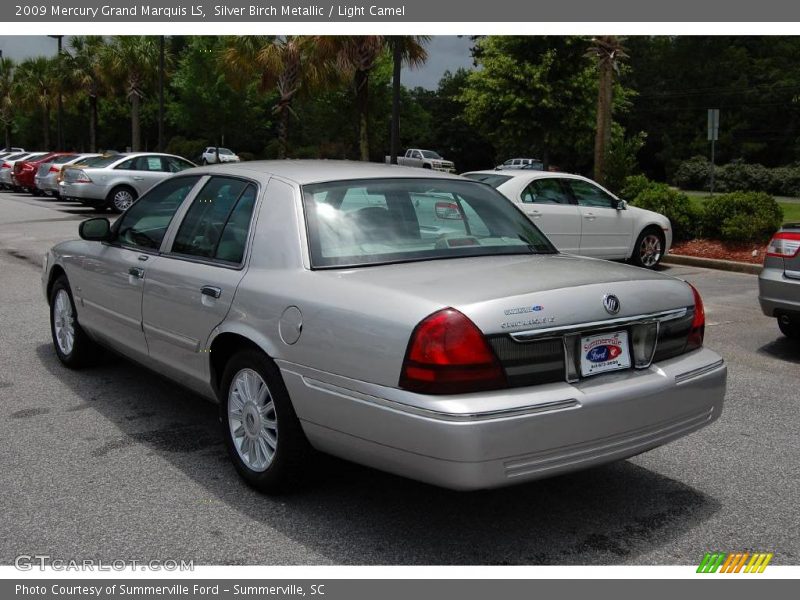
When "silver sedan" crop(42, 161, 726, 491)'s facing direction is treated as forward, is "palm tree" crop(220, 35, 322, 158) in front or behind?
in front

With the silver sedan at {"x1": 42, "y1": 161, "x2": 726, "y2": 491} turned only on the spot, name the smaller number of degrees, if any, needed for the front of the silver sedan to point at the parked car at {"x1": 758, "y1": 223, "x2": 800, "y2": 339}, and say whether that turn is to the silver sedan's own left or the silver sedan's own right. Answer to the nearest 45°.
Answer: approximately 90° to the silver sedan's own right

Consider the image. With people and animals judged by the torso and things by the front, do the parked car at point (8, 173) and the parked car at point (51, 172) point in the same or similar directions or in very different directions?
same or similar directions

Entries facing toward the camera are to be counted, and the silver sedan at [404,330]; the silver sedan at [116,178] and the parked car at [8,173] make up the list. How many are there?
0

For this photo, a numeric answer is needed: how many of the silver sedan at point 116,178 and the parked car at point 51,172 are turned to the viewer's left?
0

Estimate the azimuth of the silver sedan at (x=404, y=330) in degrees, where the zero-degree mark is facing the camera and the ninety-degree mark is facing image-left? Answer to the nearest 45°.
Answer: approximately 135°

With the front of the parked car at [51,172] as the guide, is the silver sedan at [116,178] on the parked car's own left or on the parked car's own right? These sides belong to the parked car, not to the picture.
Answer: on the parked car's own right

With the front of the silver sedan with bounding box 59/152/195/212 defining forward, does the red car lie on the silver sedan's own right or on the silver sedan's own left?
on the silver sedan's own left

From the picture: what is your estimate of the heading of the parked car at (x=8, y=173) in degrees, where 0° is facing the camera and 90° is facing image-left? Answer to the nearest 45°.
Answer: approximately 225°

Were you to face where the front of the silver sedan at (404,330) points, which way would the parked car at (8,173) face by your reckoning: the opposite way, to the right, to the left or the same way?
to the right

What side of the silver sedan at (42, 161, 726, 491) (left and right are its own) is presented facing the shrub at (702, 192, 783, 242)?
right

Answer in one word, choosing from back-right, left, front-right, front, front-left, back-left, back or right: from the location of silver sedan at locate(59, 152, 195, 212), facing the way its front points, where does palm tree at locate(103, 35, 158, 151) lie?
front-left

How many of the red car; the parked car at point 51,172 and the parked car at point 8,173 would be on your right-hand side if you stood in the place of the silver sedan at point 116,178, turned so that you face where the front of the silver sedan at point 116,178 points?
0

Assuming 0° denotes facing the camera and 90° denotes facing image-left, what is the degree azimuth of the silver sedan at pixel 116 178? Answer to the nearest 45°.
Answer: approximately 225°
